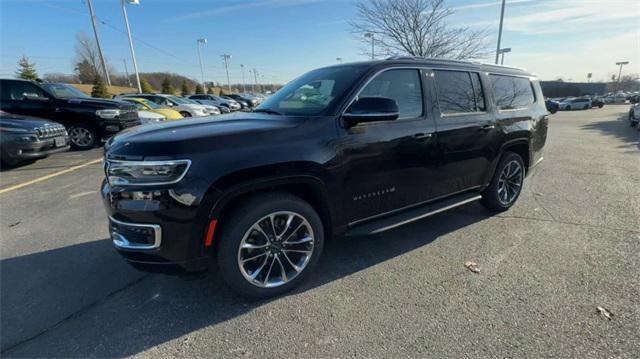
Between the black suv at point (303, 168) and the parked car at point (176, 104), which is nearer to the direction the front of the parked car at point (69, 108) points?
the black suv

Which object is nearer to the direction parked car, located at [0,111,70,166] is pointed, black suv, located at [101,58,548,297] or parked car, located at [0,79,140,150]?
the black suv

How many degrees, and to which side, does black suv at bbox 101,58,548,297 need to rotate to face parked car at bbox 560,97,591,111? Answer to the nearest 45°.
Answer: approximately 180°

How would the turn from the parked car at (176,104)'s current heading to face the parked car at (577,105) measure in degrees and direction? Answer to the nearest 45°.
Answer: approximately 45° to its left

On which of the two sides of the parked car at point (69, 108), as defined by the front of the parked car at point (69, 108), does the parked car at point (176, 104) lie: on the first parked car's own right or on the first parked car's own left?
on the first parked car's own left

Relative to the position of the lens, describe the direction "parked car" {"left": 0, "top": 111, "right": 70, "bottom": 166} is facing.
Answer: facing the viewer and to the right of the viewer

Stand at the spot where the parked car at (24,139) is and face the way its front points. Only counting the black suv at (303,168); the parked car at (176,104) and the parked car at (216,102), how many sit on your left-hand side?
2

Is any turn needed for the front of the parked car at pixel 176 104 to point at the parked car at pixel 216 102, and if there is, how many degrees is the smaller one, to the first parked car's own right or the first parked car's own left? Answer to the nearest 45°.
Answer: approximately 135° to the first parked car's own left

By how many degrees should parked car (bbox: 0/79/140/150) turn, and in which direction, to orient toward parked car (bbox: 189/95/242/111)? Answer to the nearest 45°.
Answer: approximately 90° to its left

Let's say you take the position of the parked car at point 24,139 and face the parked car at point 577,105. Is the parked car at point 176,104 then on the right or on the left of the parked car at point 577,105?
left
